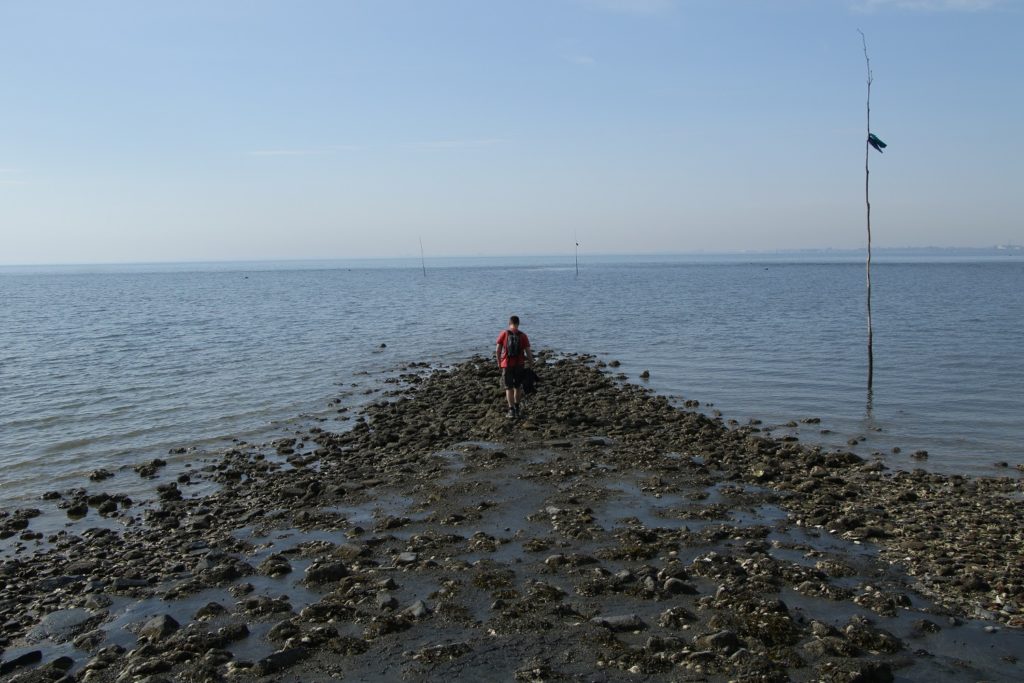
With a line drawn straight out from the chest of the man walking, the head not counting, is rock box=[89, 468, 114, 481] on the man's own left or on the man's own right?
on the man's own left

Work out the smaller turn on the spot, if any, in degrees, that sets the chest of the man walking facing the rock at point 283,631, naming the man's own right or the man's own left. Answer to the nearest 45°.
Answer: approximately 180°

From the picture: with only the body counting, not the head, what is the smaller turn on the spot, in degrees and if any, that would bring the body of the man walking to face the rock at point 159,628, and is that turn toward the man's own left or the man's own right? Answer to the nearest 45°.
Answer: approximately 180°

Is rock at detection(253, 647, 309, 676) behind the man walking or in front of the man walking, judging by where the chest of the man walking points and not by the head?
behind

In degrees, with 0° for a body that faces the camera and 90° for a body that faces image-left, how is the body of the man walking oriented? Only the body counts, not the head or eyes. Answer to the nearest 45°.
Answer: approximately 180°

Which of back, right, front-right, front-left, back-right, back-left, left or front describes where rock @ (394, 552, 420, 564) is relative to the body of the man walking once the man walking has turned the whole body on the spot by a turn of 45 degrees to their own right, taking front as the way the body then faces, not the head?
back-right

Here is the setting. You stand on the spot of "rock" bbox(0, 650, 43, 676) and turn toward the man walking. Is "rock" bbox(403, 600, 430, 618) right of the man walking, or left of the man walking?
right

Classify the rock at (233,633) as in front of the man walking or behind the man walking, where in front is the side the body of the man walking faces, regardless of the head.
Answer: behind

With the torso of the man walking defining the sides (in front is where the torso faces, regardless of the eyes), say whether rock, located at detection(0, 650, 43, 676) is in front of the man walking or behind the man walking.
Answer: behind

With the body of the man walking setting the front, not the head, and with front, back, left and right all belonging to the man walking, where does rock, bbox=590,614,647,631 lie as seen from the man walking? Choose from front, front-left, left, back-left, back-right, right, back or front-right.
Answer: back

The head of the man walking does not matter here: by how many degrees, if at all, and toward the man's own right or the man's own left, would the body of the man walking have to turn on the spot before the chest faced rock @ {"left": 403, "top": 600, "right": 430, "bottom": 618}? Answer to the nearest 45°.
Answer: approximately 180°

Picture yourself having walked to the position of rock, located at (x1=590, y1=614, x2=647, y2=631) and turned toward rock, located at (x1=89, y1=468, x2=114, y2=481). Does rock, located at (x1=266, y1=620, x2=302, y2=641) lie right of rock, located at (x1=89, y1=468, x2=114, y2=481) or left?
left
